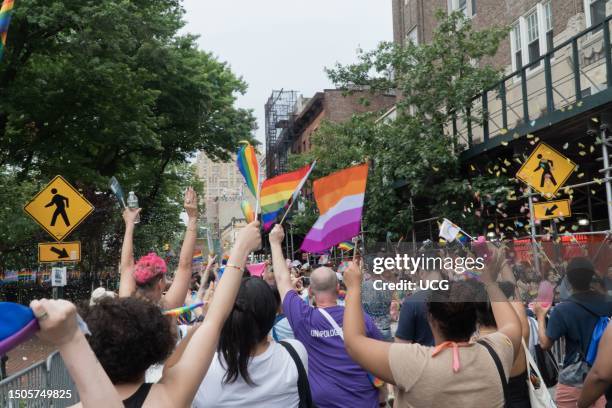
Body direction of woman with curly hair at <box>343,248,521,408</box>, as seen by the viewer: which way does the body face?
away from the camera

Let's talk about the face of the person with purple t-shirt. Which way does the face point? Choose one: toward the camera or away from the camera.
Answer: away from the camera

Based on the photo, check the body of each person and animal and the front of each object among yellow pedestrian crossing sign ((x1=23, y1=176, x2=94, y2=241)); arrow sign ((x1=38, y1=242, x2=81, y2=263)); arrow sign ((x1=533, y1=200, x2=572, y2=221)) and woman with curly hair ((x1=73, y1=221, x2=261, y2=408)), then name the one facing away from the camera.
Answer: the woman with curly hair

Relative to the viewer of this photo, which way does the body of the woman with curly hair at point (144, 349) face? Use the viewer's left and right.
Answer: facing away from the viewer

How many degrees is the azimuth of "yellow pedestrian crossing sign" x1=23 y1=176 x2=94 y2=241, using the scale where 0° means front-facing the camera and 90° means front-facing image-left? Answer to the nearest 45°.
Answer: approximately 0°

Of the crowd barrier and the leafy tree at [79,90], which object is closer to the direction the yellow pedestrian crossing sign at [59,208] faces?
the crowd barrier

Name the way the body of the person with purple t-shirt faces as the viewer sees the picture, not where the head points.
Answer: away from the camera

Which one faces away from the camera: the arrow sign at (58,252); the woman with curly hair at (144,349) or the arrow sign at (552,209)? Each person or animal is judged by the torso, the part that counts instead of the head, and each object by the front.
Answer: the woman with curly hair

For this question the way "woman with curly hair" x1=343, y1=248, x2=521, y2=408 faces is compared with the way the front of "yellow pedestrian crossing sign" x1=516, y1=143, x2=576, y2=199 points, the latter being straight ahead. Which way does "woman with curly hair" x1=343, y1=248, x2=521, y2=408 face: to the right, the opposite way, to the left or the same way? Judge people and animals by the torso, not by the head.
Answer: the opposite way

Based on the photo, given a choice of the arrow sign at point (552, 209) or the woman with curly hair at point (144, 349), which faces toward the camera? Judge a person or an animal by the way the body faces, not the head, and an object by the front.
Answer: the arrow sign

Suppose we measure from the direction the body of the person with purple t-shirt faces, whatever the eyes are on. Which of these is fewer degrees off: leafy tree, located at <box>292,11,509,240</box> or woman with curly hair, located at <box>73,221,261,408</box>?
the leafy tree

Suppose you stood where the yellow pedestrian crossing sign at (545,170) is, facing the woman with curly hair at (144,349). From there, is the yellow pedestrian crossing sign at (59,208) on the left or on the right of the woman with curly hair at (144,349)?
right

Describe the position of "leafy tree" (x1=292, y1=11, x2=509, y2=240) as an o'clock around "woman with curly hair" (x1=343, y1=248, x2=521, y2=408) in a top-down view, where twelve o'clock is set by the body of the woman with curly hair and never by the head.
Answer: The leafy tree is roughly at 12 o'clock from the woman with curly hair.

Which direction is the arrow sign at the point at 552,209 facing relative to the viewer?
toward the camera

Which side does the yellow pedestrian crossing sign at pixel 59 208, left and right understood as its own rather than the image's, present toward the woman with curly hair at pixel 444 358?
front

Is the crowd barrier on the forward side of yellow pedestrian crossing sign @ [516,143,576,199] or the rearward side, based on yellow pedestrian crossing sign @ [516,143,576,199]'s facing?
on the forward side

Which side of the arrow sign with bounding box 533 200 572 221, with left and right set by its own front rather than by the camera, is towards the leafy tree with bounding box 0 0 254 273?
right

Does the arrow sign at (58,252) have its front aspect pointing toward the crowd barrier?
yes
